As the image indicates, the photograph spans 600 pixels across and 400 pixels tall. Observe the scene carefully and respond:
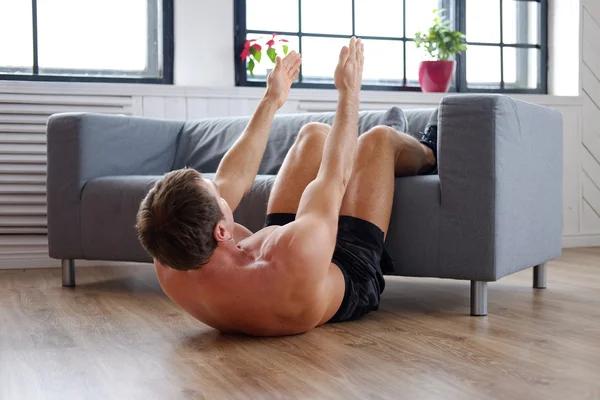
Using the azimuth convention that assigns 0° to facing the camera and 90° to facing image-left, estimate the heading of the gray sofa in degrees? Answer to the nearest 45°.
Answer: approximately 45°

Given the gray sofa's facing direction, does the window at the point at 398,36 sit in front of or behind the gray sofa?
behind

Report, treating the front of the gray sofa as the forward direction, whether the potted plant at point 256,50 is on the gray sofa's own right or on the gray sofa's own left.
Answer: on the gray sofa's own right

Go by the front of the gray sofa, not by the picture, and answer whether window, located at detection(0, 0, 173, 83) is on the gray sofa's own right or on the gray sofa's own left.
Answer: on the gray sofa's own right
